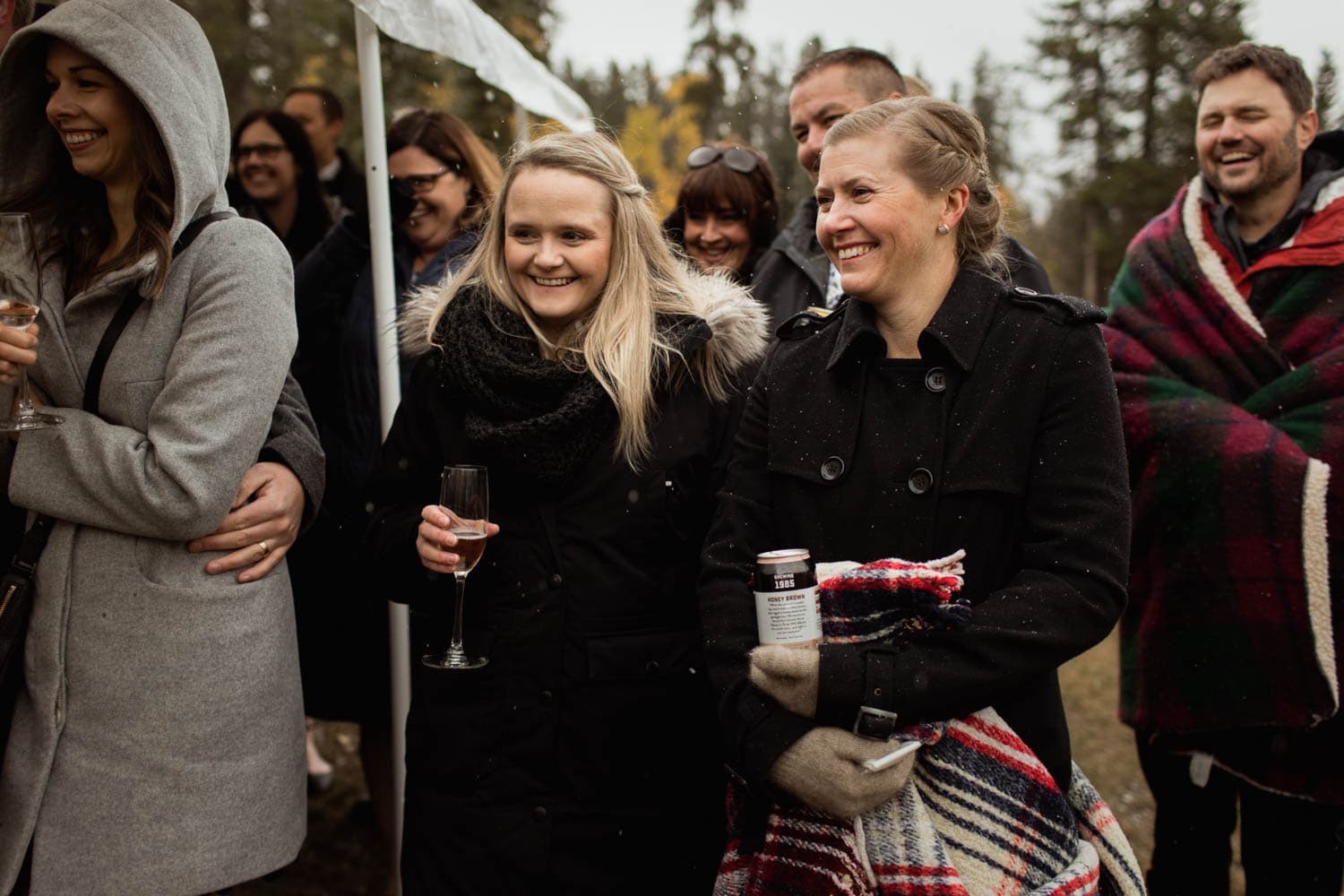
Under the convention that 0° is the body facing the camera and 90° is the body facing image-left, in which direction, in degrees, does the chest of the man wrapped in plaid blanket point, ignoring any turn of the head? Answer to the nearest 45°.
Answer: approximately 0°

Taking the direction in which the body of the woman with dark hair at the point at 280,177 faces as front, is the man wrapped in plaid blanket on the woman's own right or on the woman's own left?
on the woman's own left

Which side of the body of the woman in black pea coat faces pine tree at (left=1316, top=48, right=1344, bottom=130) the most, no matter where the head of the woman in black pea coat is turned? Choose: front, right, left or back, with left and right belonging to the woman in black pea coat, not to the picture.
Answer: back

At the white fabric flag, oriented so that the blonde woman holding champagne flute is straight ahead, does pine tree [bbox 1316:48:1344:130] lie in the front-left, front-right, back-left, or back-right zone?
back-left

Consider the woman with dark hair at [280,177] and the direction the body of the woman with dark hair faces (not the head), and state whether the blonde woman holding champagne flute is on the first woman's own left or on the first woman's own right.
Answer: on the first woman's own left

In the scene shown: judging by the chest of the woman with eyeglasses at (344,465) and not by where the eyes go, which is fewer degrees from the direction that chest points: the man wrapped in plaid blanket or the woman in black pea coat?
the woman in black pea coat

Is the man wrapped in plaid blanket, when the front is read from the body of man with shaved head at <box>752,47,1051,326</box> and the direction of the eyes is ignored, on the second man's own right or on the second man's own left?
on the second man's own left

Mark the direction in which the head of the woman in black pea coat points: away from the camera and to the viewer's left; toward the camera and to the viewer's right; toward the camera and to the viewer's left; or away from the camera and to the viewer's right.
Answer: toward the camera and to the viewer's left

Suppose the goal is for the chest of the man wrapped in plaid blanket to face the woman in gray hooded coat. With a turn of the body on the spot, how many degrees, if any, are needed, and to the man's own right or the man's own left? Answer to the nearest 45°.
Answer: approximately 45° to the man's own right
